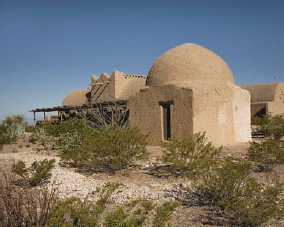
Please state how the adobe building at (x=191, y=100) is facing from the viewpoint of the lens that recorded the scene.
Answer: facing the viewer and to the left of the viewer

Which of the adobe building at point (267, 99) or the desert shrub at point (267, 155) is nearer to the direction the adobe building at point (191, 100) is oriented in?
the desert shrub

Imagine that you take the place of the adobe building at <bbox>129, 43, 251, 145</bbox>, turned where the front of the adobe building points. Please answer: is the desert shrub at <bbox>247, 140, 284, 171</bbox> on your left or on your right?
on your left

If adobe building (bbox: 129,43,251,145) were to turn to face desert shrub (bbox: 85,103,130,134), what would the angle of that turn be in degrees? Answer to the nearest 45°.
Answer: approximately 45° to its right

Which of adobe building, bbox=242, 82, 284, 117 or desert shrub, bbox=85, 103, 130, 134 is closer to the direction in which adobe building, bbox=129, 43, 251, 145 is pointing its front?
the desert shrub

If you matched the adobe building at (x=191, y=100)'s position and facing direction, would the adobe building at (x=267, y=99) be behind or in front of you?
behind

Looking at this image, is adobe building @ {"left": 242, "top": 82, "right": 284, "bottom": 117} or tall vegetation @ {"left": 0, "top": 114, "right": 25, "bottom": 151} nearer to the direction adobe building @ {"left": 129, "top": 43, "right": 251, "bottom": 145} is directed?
the tall vegetation

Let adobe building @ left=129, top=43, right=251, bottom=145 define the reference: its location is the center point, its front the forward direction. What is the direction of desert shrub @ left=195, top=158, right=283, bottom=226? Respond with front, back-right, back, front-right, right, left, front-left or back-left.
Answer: front-left

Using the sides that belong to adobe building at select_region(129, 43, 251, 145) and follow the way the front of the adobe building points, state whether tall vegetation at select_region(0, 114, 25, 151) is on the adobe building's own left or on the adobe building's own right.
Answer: on the adobe building's own right

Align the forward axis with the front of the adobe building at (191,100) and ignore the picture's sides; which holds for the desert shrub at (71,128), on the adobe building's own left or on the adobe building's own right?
on the adobe building's own right
